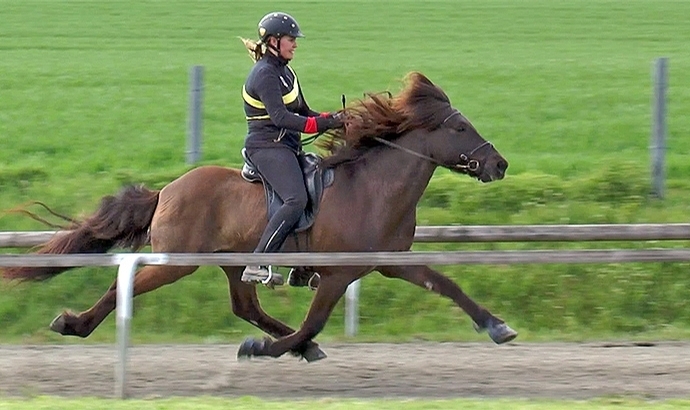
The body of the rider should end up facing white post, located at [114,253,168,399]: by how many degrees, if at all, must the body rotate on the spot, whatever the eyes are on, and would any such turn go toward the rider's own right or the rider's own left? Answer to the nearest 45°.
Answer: approximately 135° to the rider's own right

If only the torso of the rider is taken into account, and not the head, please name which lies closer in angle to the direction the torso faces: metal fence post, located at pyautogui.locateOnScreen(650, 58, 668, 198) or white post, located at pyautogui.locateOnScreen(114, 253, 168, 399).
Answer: the metal fence post

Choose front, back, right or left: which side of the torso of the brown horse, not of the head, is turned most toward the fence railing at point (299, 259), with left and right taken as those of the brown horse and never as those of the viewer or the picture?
right

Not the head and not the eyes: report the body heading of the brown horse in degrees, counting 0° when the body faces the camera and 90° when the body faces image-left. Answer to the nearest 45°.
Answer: approximately 270°

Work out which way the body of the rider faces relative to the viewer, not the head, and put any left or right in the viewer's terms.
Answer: facing to the right of the viewer
